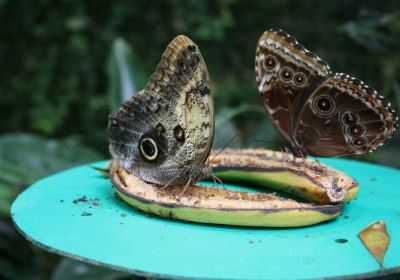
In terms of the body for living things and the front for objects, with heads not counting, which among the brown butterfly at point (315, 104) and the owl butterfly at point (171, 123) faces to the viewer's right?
the owl butterfly

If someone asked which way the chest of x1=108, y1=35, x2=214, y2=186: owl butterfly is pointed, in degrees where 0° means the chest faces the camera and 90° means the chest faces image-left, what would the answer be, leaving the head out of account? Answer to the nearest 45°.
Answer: approximately 270°

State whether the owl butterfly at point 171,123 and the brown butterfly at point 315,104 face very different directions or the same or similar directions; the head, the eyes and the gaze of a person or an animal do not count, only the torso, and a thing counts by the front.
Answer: very different directions

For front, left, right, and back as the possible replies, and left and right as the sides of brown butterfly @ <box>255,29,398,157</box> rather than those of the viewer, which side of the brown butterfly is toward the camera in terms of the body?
left
